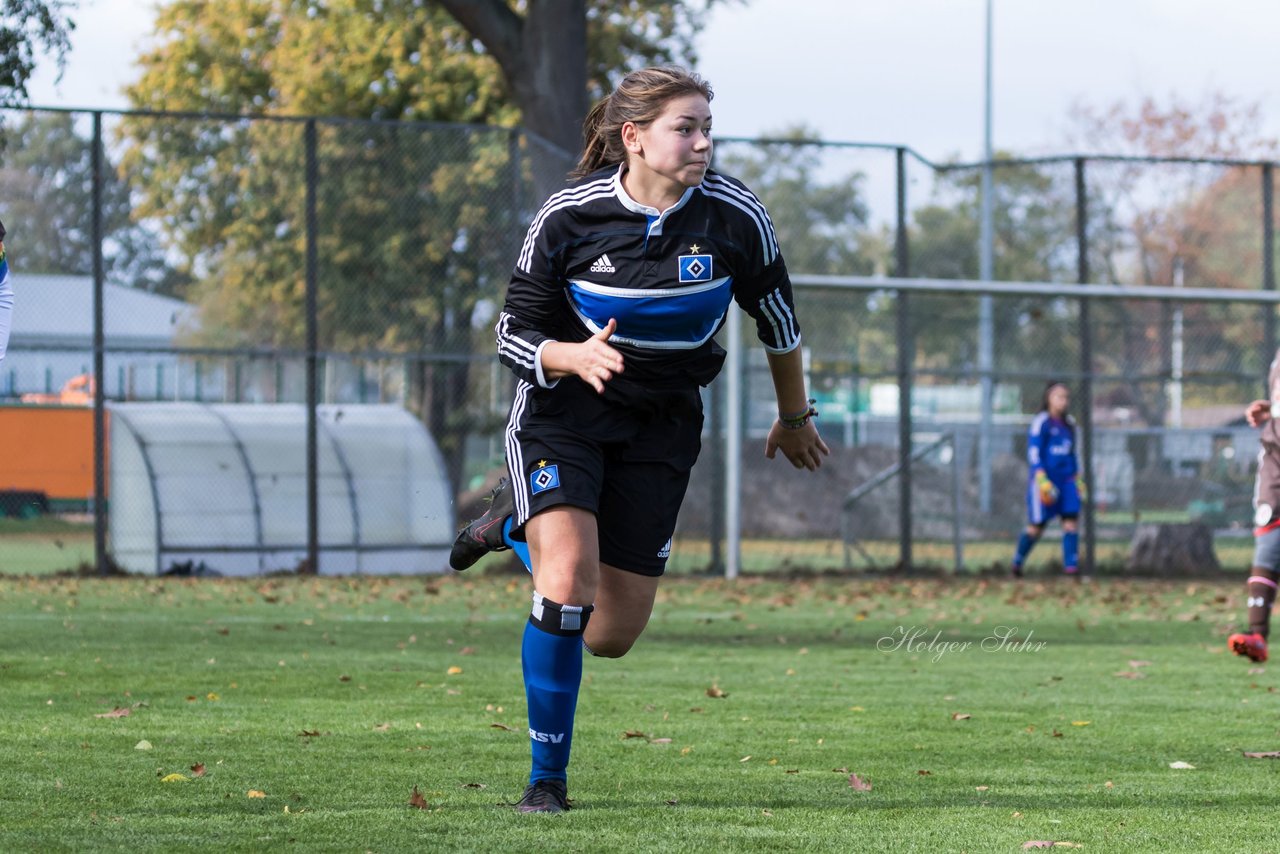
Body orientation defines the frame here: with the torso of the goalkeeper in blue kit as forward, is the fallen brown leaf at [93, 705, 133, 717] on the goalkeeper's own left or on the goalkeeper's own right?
on the goalkeeper's own right

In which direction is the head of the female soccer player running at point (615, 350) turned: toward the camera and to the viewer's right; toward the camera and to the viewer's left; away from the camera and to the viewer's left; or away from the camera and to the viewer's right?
toward the camera and to the viewer's right

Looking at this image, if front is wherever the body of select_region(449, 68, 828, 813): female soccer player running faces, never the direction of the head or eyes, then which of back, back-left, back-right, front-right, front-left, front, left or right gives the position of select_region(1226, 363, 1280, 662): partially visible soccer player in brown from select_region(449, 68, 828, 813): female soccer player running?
back-left

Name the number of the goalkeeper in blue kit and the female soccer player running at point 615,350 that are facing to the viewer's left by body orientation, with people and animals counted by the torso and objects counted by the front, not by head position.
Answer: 0

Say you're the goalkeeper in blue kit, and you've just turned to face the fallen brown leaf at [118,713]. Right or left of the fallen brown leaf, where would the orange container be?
right

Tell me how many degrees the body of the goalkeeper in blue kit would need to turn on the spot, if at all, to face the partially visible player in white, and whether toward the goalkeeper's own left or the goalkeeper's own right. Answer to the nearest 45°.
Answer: approximately 45° to the goalkeeper's own right

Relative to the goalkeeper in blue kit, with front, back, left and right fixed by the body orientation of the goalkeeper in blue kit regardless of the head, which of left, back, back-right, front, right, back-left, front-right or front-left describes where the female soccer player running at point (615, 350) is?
front-right

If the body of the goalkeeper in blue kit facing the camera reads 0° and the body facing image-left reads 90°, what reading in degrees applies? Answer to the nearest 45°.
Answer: approximately 315°

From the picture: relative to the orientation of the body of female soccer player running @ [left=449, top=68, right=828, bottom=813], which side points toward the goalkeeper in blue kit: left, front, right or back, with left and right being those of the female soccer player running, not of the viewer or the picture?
back

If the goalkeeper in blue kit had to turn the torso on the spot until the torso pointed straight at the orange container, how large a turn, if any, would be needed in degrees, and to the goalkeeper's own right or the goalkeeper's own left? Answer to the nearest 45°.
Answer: approximately 135° to the goalkeeper's own right

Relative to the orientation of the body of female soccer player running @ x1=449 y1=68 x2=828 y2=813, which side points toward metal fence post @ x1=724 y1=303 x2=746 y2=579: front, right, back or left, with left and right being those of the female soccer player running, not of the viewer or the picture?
back

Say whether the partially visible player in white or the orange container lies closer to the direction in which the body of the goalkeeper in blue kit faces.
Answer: the partially visible player in white

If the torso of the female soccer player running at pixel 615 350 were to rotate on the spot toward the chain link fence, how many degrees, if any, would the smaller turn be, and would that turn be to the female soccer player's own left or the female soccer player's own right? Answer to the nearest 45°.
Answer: approximately 180°
